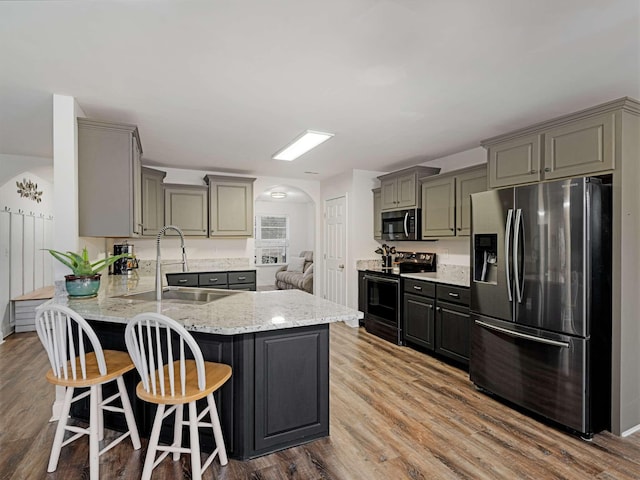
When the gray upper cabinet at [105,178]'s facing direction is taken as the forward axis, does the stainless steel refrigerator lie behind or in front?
in front

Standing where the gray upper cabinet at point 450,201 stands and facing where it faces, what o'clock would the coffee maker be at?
The coffee maker is roughly at 1 o'clock from the gray upper cabinet.

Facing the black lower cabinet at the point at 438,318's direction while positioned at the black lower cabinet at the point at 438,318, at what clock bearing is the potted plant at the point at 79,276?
The potted plant is roughly at 12 o'clock from the black lower cabinet.

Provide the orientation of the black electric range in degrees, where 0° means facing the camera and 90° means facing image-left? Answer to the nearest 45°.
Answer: approximately 45°

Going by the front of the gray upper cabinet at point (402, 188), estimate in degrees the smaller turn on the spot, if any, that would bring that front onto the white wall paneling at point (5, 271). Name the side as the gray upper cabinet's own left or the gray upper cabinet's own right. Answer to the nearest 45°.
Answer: approximately 45° to the gray upper cabinet's own right

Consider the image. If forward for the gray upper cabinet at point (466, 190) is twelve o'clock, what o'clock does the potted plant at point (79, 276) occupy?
The potted plant is roughly at 12 o'clock from the gray upper cabinet.

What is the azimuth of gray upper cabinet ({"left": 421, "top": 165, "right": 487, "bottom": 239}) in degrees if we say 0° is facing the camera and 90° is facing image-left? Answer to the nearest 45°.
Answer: approximately 45°

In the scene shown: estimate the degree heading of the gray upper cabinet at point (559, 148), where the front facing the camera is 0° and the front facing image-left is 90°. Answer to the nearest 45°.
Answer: approximately 45°

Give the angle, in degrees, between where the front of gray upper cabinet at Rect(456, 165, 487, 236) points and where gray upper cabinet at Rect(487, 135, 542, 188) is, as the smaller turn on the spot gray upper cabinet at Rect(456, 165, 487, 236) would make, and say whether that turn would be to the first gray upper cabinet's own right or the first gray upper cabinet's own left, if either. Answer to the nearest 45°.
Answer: approximately 90° to the first gray upper cabinet's own left
